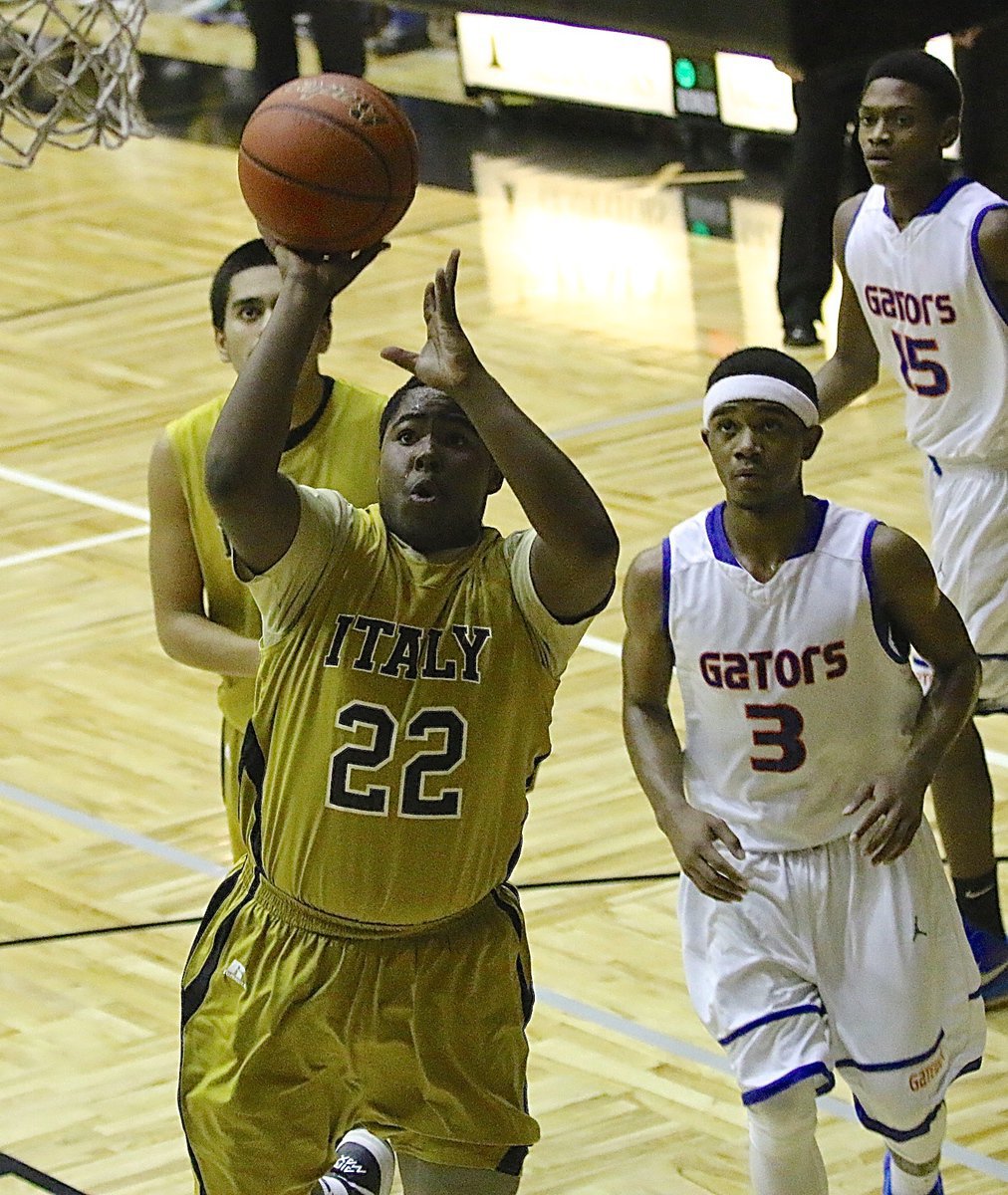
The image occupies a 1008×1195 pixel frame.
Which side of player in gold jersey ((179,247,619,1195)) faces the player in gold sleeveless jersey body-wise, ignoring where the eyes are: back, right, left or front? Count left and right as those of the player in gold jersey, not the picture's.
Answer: back

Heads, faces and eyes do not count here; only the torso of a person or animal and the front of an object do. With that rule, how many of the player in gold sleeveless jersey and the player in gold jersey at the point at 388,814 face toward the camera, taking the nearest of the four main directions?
2

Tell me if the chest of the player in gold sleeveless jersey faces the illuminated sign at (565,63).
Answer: no

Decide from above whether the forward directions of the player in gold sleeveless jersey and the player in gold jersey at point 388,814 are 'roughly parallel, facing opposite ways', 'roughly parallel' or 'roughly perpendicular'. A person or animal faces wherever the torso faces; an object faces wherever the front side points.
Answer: roughly parallel

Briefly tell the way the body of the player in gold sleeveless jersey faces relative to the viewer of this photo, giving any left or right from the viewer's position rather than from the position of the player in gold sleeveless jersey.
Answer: facing the viewer

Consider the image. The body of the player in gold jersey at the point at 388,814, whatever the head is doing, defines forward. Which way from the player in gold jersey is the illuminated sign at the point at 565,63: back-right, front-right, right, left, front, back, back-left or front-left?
back

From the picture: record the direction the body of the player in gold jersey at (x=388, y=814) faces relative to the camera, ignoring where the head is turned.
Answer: toward the camera
